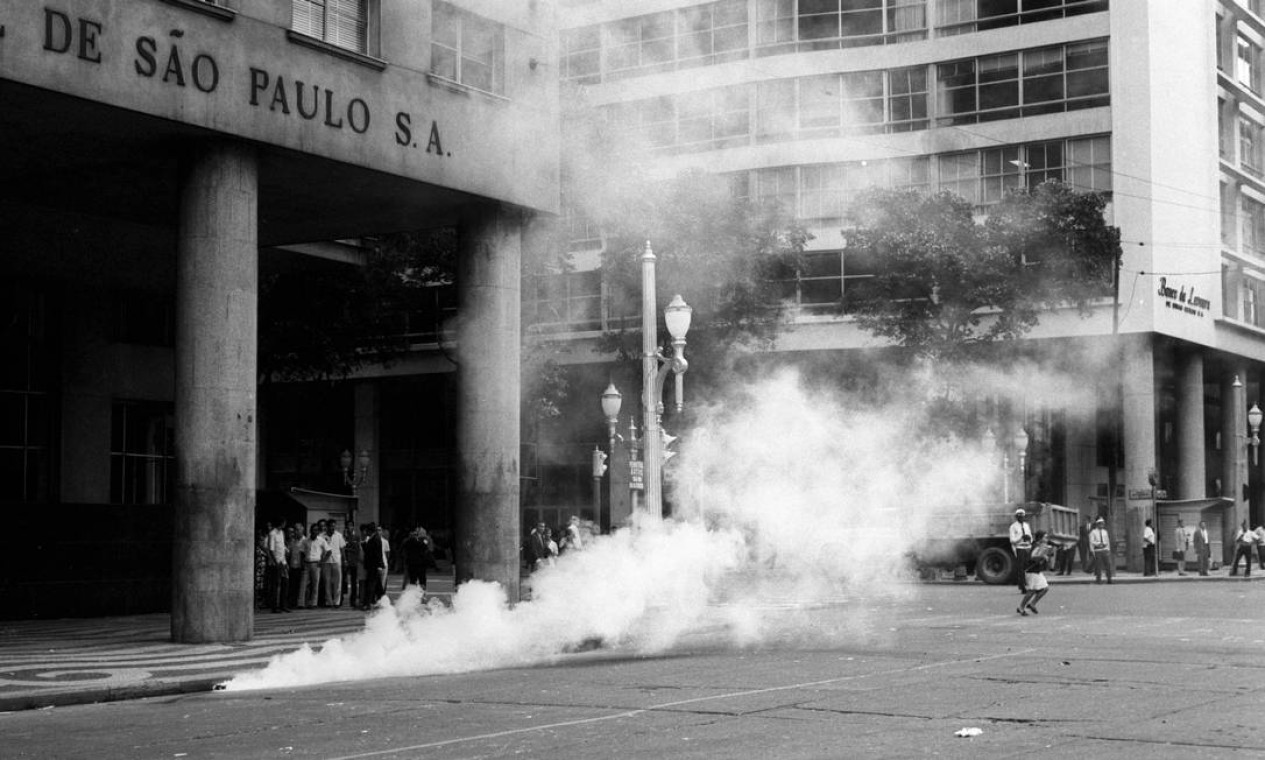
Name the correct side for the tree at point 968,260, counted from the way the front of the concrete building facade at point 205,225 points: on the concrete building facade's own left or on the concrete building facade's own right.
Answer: on the concrete building facade's own left

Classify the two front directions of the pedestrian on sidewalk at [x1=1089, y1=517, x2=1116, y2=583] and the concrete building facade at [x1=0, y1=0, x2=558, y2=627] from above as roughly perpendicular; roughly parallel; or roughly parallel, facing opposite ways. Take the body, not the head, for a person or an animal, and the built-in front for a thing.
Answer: roughly perpendicular

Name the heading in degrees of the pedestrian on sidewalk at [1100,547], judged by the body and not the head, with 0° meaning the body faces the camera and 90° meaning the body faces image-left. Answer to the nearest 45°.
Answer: approximately 0°

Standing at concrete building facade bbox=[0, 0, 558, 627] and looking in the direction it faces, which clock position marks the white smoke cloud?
The white smoke cloud is roughly at 11 o'clock from the concrete building facade.

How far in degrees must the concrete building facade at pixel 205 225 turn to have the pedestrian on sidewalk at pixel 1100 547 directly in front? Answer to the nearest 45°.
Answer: approximately 90° to its left

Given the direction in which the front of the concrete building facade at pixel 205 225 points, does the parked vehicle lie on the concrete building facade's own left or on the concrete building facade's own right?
on the concrete building facade's own left

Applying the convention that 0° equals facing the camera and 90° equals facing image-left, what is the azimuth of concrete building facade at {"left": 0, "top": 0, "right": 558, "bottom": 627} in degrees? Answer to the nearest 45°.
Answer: approximately 315°
